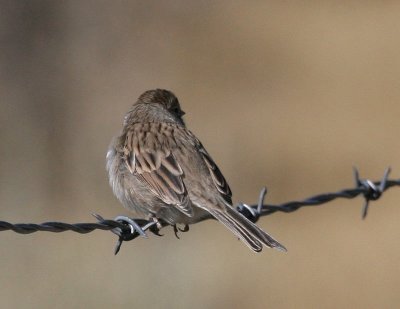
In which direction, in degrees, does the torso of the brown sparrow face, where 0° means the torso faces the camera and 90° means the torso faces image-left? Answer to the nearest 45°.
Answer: approximately 135°
